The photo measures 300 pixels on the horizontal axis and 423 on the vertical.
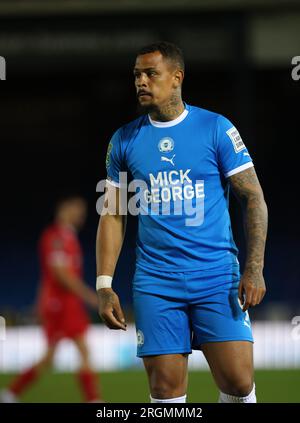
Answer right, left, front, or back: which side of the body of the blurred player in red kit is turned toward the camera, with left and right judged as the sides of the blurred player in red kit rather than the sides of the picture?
right
